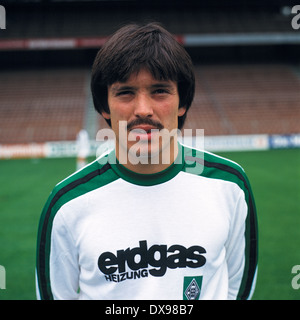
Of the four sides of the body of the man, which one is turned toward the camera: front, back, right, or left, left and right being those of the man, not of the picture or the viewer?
front
